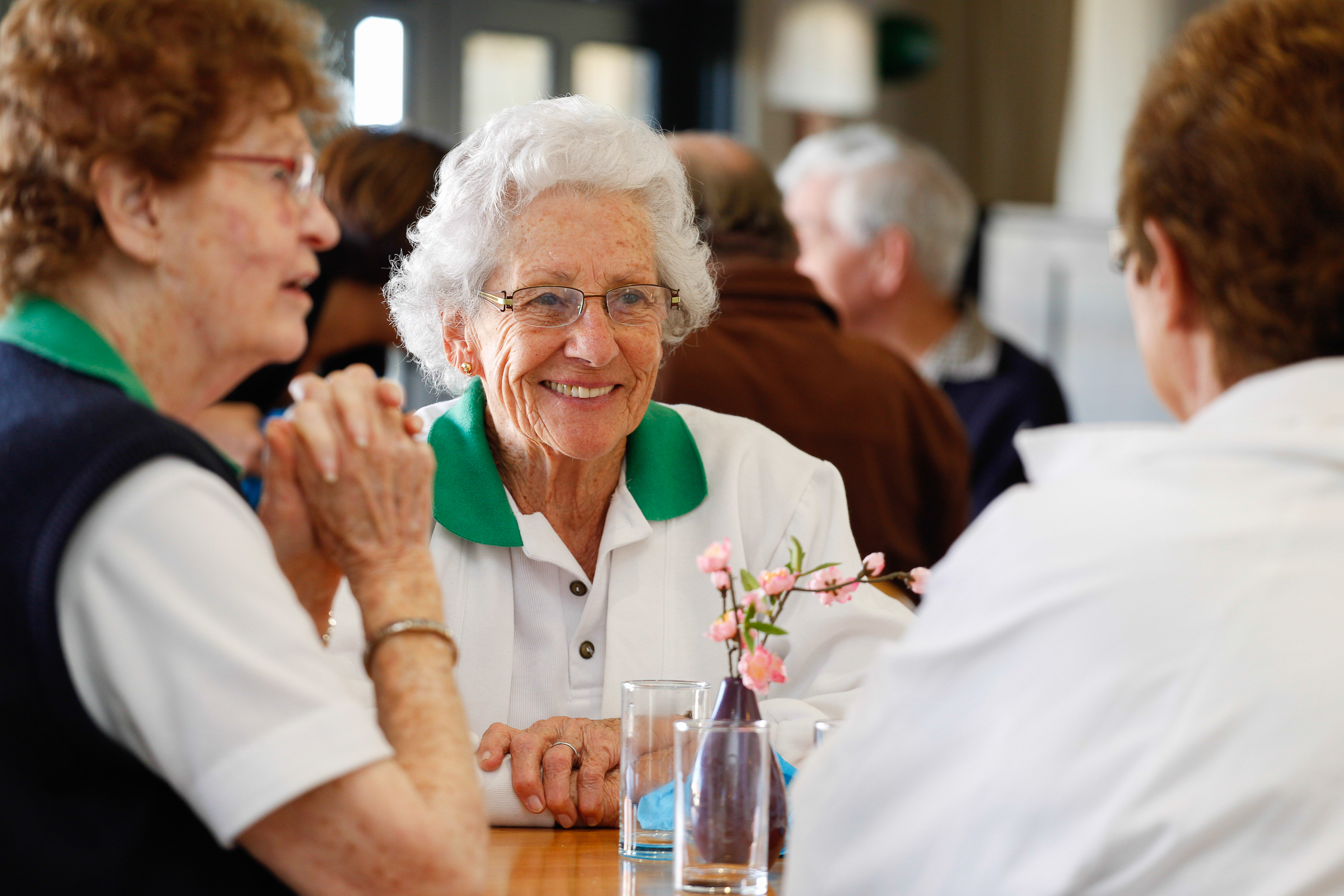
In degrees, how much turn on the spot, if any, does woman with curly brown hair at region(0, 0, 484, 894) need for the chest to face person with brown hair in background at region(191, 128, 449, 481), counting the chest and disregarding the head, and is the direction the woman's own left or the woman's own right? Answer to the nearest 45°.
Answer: approximately 90° to the woman's own left

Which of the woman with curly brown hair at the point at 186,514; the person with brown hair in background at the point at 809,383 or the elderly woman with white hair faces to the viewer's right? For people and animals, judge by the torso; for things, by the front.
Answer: the woman with curly brown hair

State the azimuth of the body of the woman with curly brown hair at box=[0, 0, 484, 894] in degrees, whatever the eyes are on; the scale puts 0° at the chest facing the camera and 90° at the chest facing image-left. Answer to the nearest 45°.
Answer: approximately 270°

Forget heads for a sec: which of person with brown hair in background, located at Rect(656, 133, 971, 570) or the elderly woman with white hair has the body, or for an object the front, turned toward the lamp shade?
the person with brown hair in background

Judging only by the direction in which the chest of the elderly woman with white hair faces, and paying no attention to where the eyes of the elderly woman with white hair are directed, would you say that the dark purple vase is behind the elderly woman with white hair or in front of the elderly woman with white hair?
in front

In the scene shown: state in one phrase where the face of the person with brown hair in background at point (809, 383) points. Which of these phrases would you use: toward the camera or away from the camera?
away from the camera

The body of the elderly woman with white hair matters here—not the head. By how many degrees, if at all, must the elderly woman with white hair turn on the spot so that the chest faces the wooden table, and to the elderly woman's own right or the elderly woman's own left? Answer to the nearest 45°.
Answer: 0° — they already face it

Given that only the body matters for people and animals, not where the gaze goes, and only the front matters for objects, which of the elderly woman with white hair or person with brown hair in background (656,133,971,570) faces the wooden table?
the elderly woman with white hair

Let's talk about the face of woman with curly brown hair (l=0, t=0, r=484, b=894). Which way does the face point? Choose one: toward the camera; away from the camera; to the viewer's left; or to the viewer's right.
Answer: to the viewer's right

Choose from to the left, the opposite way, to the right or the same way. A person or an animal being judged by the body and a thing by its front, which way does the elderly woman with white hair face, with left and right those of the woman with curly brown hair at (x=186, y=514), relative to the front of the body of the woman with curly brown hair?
to the right

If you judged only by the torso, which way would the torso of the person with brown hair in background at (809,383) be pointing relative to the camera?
away from the camera

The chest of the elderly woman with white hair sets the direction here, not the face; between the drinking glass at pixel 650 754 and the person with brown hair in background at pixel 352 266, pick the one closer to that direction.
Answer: the drinking glass
